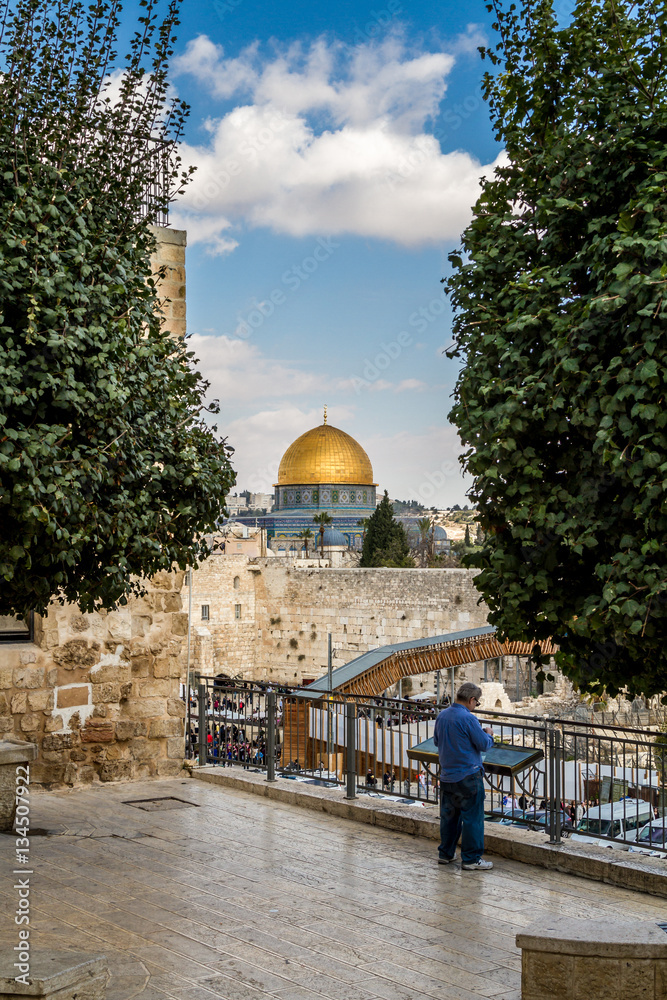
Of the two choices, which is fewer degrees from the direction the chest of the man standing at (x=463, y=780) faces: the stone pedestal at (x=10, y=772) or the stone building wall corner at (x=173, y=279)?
the stone building wall corner

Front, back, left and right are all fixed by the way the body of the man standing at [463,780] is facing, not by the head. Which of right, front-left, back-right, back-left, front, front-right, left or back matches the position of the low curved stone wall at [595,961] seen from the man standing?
back-right

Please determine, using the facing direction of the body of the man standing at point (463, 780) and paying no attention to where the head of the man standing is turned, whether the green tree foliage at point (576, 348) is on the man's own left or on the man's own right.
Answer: on the man's own right

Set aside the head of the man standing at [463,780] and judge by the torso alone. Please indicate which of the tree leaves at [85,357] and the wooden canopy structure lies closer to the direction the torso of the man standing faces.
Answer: the wooden canopy structure

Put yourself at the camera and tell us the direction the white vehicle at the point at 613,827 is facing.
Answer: facing the viewer and to the left of the viewer

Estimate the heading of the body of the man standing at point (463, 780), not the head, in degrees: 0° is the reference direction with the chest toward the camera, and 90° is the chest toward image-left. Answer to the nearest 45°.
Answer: approximately 225°

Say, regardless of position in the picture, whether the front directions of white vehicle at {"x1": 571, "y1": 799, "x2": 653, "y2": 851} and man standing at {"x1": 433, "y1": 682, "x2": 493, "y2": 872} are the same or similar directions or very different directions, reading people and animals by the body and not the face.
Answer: very different directions

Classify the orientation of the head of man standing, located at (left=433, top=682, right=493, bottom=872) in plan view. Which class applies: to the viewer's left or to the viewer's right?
to the viewer's right

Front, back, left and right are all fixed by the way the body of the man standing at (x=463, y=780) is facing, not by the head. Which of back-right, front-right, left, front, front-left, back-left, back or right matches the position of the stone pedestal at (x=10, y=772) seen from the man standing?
back-left
